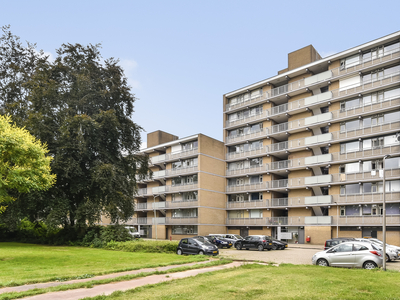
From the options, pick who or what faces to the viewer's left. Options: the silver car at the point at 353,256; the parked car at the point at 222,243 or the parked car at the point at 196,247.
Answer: the silver car

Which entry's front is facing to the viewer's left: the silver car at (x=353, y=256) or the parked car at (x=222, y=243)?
the silver car

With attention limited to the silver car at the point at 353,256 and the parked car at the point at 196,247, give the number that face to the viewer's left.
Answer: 1

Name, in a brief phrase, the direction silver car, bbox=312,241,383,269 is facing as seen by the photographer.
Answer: facing to the left of the viewer
